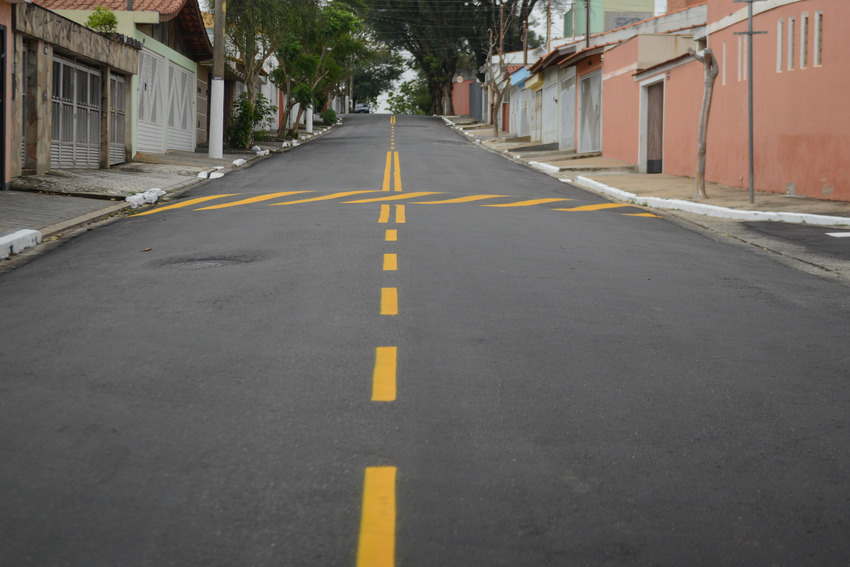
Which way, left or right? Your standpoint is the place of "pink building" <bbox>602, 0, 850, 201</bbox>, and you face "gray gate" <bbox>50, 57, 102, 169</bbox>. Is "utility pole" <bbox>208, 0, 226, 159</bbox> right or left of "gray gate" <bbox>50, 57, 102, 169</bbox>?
right

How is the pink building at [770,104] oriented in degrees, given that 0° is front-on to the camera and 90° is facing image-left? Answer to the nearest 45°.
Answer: approximately 45°

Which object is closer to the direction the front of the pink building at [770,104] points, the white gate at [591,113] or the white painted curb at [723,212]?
the white painted curb

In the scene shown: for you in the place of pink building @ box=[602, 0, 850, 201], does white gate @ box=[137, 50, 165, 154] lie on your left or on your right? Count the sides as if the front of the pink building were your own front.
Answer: on your right

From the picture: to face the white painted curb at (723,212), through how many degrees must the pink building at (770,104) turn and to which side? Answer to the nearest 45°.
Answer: approximately 45° to its left

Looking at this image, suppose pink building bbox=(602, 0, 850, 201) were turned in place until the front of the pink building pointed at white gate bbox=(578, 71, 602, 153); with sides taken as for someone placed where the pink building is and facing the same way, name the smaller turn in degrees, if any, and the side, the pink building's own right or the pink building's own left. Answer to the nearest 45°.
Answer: approximately 135° to the pink building's own right

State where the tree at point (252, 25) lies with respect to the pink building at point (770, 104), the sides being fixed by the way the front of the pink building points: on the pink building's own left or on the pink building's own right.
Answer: on the pink building's own right
